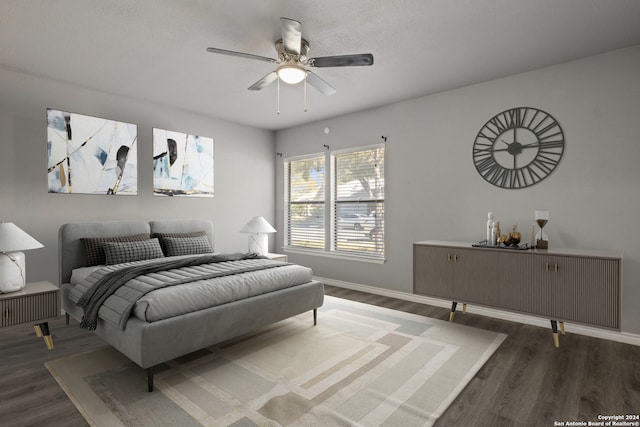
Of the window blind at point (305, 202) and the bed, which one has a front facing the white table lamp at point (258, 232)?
the window blind

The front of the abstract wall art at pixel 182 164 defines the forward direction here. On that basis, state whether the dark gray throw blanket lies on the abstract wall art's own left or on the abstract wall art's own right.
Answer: on the abstract wall art's own right

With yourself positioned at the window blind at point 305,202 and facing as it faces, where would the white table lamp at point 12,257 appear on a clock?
The white table lamp is roughly at 12 o'clock from the window blind.

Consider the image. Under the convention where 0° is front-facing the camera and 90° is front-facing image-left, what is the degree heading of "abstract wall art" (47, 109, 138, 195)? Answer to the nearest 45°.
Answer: approximately 315°

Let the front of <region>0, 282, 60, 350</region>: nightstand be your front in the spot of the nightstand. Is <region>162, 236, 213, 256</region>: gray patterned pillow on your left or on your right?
on your left

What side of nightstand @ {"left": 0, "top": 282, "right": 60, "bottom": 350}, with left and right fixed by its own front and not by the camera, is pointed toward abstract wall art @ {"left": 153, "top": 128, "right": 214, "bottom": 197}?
left

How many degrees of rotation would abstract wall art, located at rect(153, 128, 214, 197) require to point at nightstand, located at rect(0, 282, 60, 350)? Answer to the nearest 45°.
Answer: approximately 90° to its right
